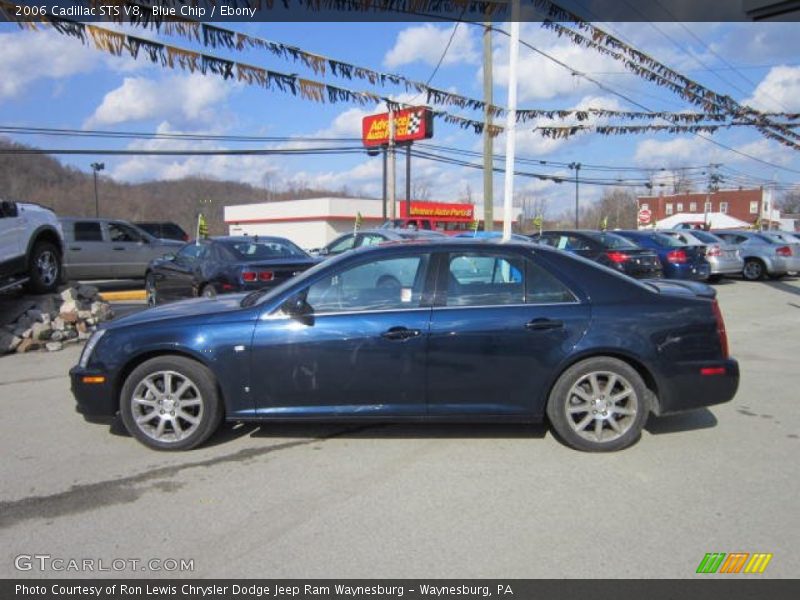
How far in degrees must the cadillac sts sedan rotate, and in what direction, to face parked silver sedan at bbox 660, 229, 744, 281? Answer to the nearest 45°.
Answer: approximately 135° to its right

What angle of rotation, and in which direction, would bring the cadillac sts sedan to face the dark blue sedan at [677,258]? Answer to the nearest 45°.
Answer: approximately 135° to its right

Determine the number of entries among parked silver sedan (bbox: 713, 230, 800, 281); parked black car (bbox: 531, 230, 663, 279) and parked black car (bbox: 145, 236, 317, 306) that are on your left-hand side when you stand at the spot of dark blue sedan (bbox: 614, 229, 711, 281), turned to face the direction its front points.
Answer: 2

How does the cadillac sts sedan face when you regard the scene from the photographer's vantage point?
facing to the left of the viewer

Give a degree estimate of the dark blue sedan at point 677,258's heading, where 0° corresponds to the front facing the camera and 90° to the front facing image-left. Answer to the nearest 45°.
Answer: approximately 135°

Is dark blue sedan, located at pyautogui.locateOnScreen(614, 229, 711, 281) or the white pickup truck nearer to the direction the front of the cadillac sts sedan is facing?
the white pickup truck

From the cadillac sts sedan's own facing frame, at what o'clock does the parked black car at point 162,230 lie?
The parked black car is roughly at 2 o'clock from the cadillac sts sedan.

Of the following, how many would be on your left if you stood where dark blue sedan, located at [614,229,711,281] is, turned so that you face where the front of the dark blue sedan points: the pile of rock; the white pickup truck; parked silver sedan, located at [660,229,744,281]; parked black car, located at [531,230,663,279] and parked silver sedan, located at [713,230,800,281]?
3

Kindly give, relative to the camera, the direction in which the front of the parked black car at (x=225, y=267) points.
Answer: facing away from the viewer and to the left of the viewer

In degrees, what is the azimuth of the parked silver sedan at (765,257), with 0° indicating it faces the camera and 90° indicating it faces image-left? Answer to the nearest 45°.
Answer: approximately 135°

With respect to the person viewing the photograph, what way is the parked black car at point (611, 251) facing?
facing away from the viewer and to the left of the viewer

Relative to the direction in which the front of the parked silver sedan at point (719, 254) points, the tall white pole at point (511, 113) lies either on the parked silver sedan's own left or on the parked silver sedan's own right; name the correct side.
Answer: on the parked silver sedan's own left
